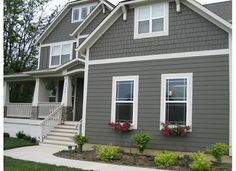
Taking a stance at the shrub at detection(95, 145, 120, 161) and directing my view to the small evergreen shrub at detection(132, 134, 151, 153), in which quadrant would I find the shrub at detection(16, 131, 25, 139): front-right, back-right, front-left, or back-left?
back-left

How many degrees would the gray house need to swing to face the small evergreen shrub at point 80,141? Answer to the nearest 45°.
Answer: approximately 45° to its right

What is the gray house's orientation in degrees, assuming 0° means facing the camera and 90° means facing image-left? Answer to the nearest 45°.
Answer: approximately 45°

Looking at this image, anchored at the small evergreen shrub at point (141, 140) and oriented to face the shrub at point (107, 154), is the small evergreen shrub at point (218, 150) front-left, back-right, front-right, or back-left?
back-left
